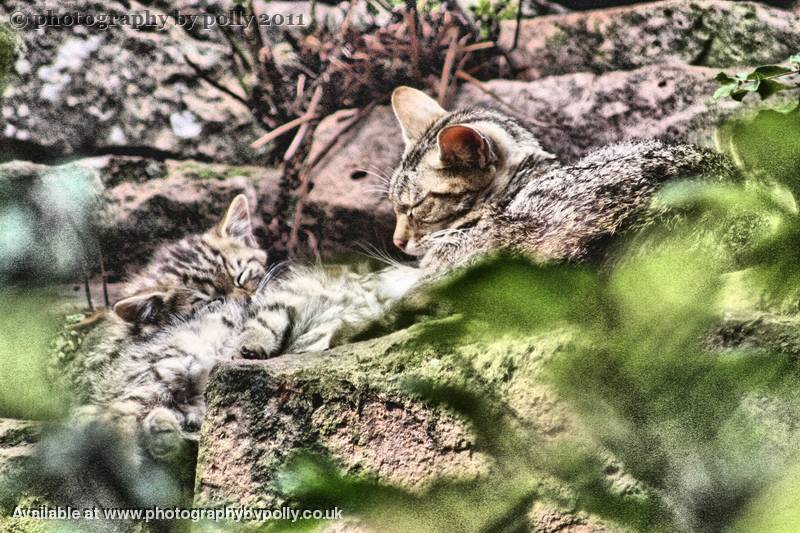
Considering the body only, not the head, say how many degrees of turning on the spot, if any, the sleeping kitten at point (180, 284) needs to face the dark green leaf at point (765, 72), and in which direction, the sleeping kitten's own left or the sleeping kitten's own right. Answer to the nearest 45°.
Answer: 0° — it already faces it

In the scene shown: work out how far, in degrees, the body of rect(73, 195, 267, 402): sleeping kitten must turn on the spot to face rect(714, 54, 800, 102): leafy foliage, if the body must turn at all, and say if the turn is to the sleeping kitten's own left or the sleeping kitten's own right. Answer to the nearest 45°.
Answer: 0° — it already faces it

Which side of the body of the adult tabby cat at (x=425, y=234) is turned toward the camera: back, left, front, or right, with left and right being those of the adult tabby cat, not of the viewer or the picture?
left

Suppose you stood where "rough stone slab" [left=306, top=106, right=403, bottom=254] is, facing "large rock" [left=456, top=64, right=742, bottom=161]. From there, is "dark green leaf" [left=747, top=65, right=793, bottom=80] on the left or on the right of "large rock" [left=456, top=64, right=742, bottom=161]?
right

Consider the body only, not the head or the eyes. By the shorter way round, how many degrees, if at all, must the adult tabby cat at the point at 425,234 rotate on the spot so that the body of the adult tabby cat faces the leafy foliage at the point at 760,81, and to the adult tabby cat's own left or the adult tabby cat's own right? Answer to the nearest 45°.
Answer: approximately 180°
